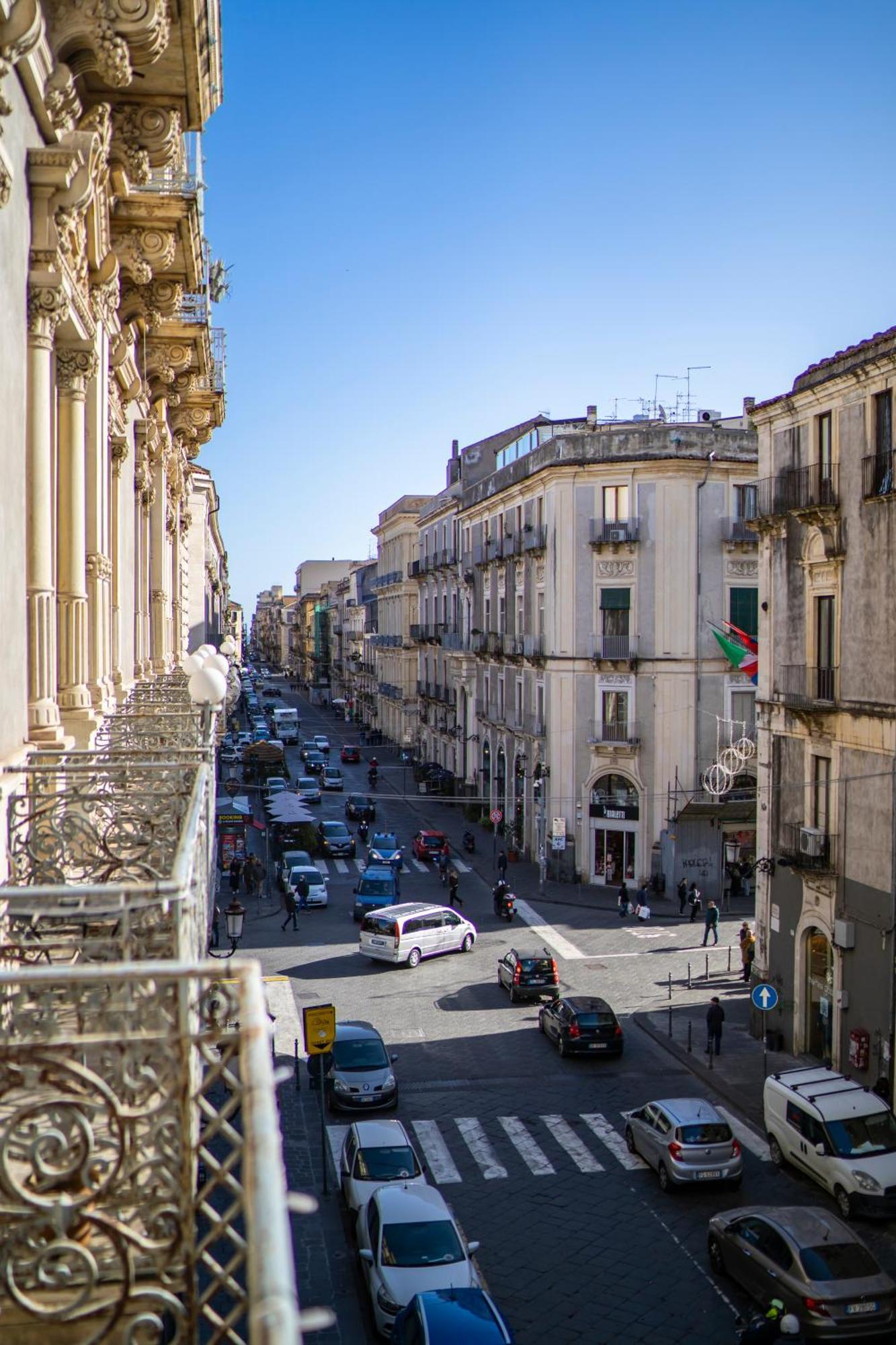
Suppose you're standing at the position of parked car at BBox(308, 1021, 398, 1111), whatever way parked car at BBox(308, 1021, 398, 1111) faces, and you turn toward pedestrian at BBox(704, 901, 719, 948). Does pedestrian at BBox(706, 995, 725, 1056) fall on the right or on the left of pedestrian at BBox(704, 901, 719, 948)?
right

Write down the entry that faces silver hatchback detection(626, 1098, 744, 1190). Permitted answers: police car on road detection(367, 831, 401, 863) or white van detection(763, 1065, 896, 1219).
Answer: the police car on road

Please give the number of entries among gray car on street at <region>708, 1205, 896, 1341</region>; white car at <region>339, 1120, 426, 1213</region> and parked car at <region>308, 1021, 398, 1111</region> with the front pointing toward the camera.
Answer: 2

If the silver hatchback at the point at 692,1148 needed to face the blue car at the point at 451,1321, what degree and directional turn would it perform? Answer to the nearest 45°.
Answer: approximately 135° to its left

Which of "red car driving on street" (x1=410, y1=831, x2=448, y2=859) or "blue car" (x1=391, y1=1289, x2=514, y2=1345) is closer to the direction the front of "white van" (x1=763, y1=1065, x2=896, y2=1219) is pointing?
the blue car

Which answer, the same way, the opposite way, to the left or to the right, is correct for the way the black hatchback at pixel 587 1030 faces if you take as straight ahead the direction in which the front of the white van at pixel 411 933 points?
to the left

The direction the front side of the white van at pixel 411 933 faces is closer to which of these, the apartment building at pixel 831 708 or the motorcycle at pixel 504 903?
the motorcycle

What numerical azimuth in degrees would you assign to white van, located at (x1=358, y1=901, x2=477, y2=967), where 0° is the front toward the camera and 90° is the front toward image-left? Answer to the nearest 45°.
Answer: approximately 225°

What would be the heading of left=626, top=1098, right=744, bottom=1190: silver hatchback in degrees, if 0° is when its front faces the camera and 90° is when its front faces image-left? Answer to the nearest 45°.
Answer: approximately 135°

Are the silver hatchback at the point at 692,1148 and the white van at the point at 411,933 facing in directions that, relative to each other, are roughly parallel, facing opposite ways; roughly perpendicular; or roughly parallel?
roughly perpendicular

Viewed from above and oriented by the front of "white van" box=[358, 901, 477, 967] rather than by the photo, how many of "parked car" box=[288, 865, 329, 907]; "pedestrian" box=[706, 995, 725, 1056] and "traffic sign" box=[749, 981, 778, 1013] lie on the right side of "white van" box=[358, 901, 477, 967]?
2

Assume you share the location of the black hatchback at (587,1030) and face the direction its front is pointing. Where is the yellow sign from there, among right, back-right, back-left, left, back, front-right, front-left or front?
left

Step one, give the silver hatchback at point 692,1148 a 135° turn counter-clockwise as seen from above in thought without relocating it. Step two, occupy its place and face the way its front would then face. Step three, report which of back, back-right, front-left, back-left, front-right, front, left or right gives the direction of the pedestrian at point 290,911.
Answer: back-right
